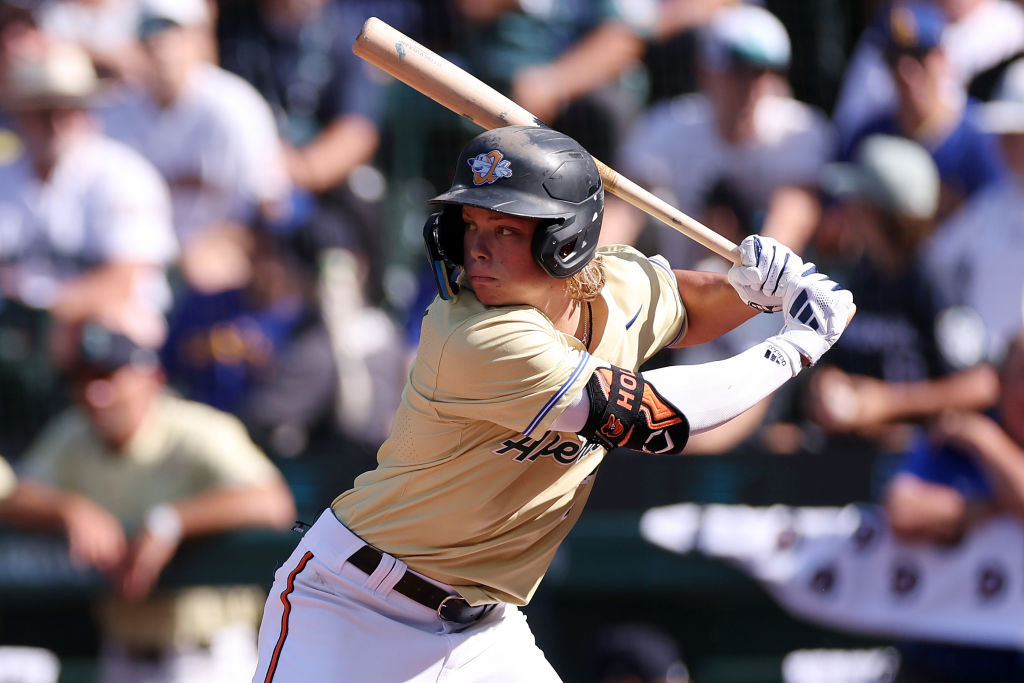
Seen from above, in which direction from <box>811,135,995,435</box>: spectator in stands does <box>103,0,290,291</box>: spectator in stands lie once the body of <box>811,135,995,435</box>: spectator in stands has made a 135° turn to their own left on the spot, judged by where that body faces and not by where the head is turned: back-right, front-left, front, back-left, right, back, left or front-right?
back

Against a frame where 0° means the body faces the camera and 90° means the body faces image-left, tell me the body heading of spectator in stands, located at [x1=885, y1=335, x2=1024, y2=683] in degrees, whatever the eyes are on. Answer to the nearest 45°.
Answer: approximately 45°

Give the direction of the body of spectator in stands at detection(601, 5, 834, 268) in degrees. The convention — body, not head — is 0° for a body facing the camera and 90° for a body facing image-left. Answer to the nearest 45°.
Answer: approximately 0°

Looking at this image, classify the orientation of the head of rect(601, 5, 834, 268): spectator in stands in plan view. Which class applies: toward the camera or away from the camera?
toward the camera

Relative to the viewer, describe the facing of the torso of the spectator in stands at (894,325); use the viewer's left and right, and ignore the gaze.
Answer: facing the viewer and to the left of the viewer

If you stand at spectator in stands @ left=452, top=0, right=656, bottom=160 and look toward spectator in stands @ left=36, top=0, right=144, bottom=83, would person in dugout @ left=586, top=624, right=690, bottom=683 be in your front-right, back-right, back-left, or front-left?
back-left

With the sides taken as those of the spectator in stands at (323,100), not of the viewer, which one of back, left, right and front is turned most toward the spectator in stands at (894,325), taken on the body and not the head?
left

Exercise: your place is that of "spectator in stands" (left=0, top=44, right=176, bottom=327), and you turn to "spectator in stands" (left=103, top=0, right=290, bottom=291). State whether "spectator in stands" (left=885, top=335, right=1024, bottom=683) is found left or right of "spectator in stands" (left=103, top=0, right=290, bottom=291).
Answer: right

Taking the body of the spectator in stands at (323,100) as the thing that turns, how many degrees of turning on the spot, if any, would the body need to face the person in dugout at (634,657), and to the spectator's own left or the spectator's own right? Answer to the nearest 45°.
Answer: approximately 90° to the spectator's own left

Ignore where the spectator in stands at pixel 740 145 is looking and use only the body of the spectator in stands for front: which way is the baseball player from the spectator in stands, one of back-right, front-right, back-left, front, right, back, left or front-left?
front
